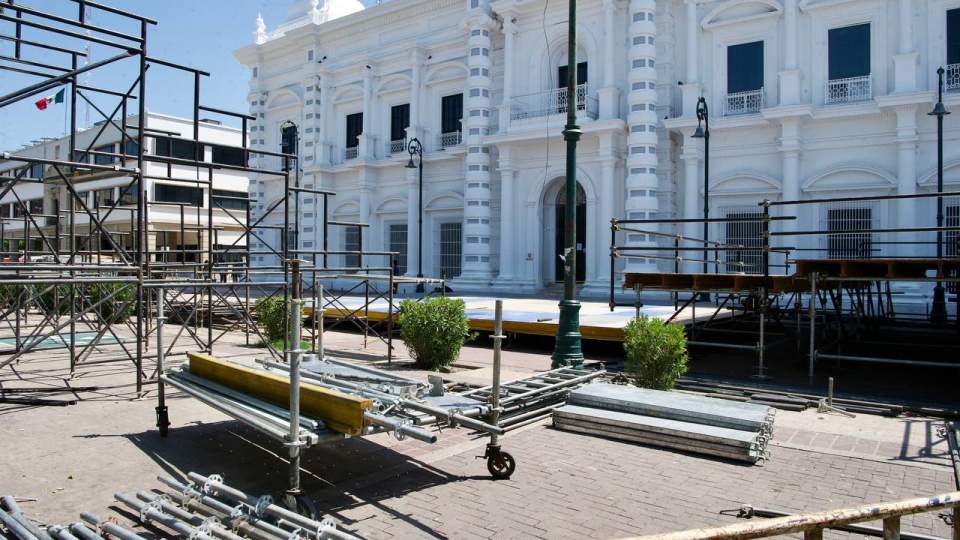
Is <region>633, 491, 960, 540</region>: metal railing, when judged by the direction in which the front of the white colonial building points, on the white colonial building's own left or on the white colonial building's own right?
on the white colonial building's own left

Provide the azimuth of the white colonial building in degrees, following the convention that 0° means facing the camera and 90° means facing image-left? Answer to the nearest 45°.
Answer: approximately 45°

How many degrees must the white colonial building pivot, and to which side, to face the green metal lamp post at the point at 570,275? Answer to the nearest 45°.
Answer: approximately 45° to its left

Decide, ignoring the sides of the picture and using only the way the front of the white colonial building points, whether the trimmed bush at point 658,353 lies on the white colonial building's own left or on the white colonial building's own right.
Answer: on the white colonial building's own left

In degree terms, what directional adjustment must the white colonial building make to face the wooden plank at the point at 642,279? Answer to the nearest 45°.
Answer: approximately 45° to its left

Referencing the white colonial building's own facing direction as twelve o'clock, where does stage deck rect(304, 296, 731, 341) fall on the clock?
The stage deck is roughly at 11 o'clock from the white colonial building.
